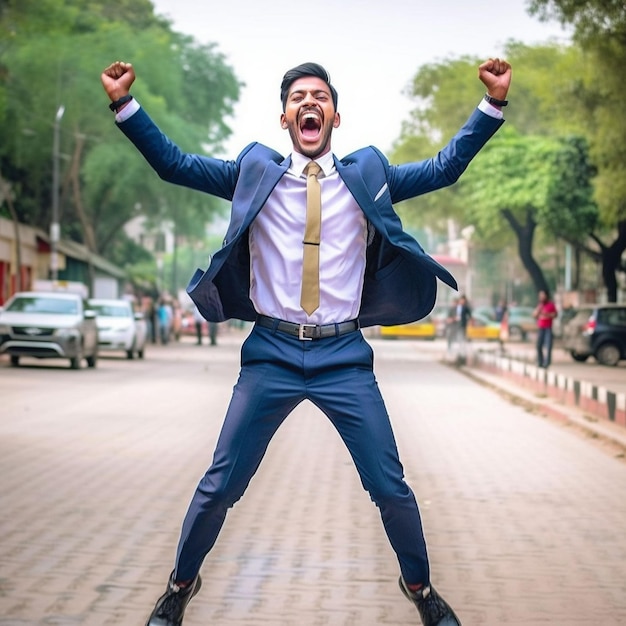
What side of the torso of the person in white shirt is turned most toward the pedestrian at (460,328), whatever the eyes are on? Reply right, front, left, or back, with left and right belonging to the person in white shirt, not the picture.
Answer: back

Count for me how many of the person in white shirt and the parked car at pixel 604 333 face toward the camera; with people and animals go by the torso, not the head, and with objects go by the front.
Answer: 1

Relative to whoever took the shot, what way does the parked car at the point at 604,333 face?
facing away from the viewer and to the right of the viewer

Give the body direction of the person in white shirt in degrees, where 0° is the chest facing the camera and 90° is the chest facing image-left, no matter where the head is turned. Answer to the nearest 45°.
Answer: approximately 0°

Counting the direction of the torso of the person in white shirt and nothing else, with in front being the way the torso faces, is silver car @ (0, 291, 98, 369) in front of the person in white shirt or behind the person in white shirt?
behind

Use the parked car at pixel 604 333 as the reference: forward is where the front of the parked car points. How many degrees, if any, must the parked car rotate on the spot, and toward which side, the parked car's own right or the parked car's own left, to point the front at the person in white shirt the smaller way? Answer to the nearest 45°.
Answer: approximately 135° to the parked car's own right

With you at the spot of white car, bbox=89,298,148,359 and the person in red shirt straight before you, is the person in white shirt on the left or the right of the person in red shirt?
right
